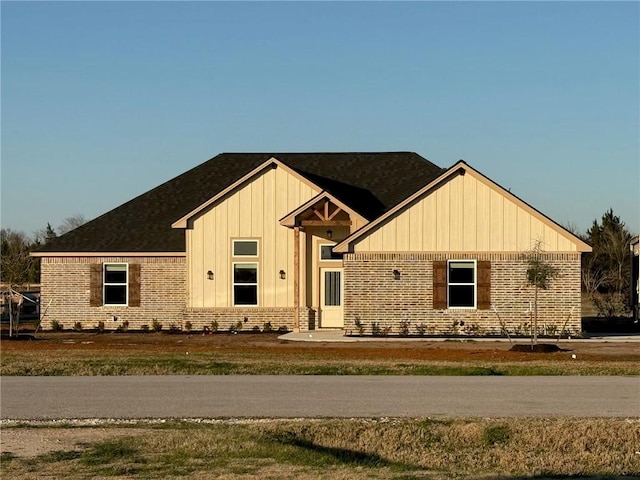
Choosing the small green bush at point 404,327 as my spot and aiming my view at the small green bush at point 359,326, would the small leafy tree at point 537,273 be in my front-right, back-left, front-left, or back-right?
back-left

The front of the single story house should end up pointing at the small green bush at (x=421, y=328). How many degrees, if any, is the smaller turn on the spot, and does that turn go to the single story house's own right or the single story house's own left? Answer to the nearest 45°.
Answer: approximately 45° to the single story house's own left

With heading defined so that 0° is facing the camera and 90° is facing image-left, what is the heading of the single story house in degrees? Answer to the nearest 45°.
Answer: approximately 0°

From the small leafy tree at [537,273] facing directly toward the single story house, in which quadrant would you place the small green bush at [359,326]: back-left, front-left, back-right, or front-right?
front-left

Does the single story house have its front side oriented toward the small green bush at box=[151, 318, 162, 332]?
no

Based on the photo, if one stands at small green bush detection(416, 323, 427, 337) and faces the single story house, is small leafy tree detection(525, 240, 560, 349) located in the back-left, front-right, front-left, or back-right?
back-right

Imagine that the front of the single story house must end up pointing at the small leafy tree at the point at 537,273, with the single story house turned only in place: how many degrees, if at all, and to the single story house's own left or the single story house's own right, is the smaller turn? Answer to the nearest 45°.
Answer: approximately 45° to the single story house's own left
